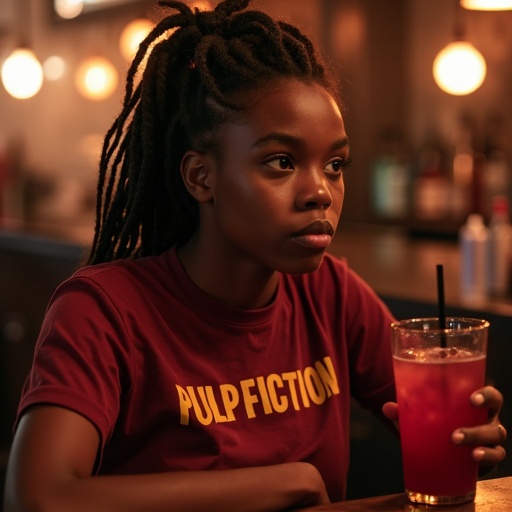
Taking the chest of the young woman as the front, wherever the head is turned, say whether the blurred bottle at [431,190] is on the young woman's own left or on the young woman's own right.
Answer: on the young woman's own left

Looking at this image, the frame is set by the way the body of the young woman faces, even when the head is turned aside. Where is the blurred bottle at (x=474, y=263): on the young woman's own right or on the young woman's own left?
on the young woman's own left

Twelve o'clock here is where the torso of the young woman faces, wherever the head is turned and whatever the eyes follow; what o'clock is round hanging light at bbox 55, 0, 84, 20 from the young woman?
The round hanging light is roughly at 7 o'clock from the young woman.

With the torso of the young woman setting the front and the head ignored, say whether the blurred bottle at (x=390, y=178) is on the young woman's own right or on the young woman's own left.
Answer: on the young woman's own left

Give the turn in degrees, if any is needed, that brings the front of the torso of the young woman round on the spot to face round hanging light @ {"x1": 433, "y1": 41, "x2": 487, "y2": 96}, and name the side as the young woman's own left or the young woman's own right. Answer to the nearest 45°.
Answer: approximately 135° to the young woman's own left

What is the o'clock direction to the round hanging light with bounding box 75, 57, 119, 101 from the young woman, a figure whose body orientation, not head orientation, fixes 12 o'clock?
The round hanging light is roughly at 7 o'clock from the young woman.

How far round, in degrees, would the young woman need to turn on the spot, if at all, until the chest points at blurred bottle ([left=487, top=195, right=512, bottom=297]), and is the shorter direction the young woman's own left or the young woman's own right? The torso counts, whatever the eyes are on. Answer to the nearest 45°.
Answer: approximately 90° to the young woman's own left

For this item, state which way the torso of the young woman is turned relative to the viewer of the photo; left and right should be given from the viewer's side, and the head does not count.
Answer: facing the viewer and to the right of the viewer
